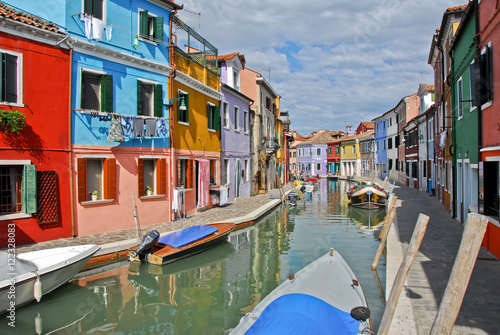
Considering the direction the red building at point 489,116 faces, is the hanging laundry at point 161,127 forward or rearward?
forward

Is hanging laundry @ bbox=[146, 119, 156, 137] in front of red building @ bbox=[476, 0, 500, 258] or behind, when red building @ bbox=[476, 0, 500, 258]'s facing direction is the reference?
in front

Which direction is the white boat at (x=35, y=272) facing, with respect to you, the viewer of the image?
facing away from the viewer and to the right of the viewer

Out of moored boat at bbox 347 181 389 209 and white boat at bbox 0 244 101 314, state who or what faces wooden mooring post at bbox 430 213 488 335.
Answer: the moored boat

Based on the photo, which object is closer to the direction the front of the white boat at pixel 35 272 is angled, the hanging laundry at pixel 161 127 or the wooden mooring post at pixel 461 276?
the hanging laundry

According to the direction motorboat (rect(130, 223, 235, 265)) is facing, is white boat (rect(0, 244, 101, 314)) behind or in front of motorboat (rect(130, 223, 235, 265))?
behind

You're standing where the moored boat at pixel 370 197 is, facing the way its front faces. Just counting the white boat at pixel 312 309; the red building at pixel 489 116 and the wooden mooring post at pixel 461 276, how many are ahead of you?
3

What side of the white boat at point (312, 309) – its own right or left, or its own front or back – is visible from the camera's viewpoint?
back

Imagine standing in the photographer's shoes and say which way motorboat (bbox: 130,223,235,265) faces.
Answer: facing away from the viewer and to the right of the viewer

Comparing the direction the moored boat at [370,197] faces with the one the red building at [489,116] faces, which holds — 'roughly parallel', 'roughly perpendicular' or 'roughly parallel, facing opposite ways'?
roughly perpendicular

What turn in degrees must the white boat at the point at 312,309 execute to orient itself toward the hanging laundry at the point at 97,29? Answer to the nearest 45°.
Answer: approximately 45° to its left

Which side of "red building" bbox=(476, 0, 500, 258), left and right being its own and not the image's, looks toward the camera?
left
